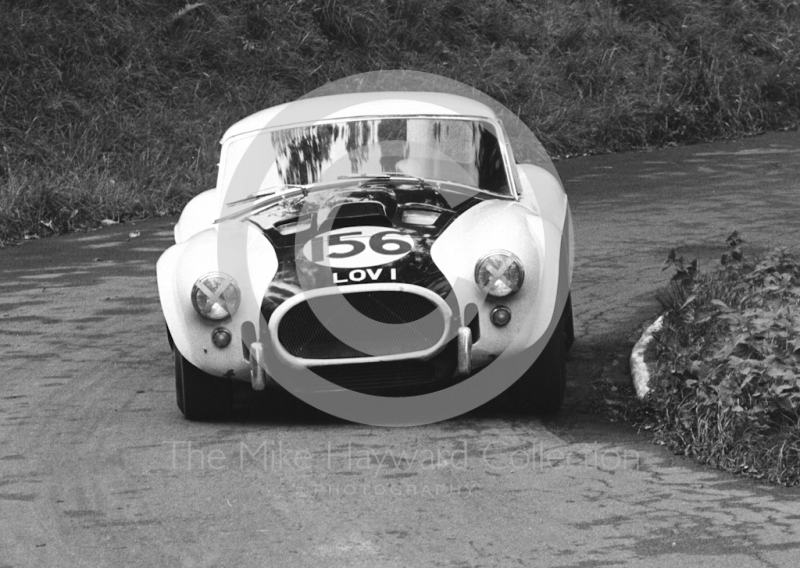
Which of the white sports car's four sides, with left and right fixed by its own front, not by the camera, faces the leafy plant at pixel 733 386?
left

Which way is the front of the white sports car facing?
toward the camera
